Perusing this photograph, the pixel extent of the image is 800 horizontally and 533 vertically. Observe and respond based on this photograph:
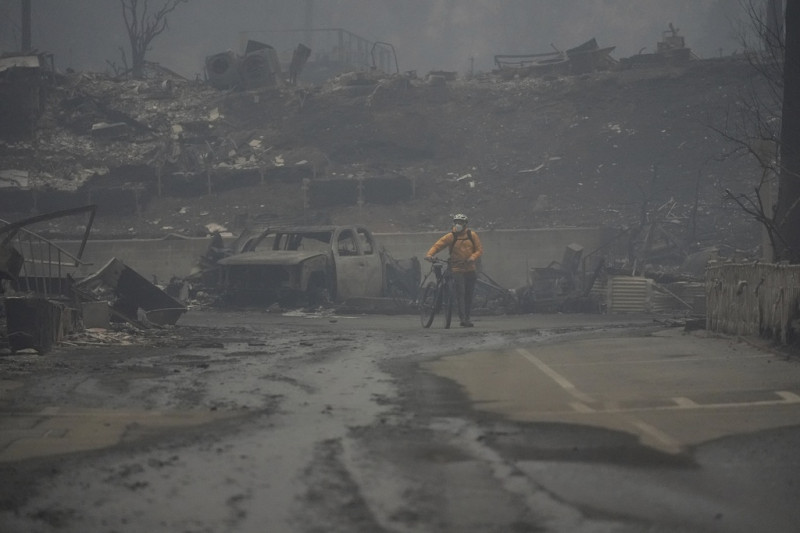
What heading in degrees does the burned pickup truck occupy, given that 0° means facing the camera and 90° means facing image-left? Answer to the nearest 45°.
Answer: approximately 45°

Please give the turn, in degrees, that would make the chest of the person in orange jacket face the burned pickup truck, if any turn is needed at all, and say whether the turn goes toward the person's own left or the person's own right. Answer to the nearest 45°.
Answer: approximately 135° to the person's own right

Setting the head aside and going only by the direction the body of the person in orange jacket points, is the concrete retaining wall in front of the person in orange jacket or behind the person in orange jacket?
behind

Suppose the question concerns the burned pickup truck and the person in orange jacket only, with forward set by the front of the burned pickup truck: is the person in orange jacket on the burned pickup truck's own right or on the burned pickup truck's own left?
on the burned pickup truck's own left

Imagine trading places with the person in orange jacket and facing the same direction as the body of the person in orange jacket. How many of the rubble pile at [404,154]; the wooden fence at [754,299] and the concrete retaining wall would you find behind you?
2

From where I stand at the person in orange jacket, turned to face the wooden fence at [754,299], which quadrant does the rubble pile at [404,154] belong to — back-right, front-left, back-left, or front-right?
back-left

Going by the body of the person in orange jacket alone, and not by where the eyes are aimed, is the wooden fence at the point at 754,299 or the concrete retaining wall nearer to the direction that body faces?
the wooden fence

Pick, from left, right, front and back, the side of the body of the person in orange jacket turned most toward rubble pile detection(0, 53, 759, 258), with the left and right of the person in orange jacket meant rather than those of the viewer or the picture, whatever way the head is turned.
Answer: back
